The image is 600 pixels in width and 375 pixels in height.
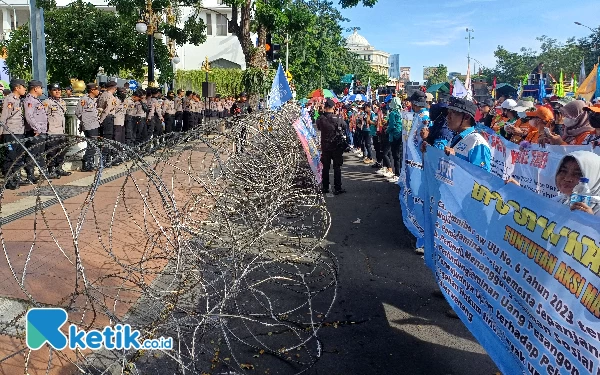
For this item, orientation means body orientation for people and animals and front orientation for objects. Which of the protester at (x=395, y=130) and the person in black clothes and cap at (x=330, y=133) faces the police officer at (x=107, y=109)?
the protester at (x=395, y=130)

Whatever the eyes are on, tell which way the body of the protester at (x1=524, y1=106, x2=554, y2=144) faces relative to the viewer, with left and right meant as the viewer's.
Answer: facing to the left of the viewer

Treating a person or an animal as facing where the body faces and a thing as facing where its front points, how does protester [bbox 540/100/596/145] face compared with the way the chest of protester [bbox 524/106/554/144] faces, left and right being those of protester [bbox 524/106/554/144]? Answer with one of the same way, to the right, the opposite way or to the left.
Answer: the same way

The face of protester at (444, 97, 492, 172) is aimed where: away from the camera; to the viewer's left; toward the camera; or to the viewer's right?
to the viewer's left

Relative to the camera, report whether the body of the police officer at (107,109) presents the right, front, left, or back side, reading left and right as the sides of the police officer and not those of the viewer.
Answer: right

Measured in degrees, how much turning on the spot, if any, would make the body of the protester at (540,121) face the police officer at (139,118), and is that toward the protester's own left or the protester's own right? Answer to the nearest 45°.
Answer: approximately 45° to the protester's own right

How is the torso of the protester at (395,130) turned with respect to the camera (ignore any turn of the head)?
to the viewer's left

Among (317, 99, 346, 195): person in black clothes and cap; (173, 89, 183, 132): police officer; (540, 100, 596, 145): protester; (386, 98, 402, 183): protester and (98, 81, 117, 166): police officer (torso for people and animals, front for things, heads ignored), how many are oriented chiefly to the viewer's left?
2

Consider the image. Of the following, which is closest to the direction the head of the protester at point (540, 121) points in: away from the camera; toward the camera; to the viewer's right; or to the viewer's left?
to the viewer's left

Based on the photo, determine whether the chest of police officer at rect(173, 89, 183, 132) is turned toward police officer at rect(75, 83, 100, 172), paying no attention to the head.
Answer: no

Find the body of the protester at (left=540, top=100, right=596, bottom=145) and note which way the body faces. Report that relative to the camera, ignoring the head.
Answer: to the viewer's left

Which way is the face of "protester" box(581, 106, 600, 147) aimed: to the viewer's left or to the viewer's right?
to the viewer's left

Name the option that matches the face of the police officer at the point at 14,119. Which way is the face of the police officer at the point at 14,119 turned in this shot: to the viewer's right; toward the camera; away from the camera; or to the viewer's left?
to the viewer's right
